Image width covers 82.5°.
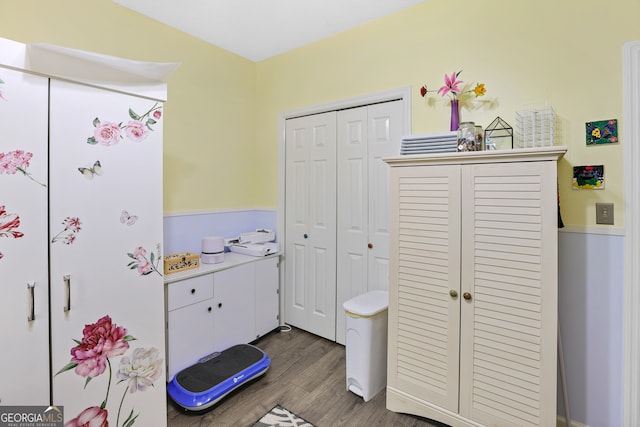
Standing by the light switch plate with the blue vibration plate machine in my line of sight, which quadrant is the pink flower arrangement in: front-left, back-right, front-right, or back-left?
front-right

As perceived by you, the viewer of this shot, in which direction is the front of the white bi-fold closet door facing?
facing the viewer and to the left of the viewer

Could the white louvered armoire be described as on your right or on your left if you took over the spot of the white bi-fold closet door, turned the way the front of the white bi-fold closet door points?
on your left

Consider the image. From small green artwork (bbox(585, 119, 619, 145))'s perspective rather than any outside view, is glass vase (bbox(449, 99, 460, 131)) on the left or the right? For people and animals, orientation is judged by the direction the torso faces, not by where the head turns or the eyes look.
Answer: on its right

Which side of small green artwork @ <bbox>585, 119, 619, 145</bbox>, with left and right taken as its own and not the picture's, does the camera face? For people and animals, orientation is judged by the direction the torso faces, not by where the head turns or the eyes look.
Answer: front

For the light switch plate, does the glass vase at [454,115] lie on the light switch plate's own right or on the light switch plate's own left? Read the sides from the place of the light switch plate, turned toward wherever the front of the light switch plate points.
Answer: on the light switch plate's own right

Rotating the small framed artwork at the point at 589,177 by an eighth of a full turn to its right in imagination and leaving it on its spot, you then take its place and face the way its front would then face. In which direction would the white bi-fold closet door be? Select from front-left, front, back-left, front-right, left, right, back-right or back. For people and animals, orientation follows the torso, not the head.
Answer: front-right

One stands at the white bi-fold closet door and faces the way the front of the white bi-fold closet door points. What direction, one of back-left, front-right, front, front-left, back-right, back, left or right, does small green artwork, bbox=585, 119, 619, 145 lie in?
left

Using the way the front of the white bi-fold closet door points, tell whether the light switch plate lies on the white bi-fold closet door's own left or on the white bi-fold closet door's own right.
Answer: on the white bi-fold closet door's own left

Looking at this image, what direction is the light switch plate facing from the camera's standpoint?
toward the camera

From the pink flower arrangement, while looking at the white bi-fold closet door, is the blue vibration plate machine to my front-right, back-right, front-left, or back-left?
front-left

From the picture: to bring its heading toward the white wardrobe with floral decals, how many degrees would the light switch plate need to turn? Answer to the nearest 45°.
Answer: approximately 45° to its right

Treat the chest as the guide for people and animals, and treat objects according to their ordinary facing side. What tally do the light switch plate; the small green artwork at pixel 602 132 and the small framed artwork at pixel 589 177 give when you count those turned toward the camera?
3

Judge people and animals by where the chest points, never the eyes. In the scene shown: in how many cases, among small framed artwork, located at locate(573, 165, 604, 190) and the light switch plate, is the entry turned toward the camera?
2

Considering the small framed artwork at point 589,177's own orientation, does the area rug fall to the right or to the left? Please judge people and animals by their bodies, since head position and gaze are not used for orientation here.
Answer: on its right
